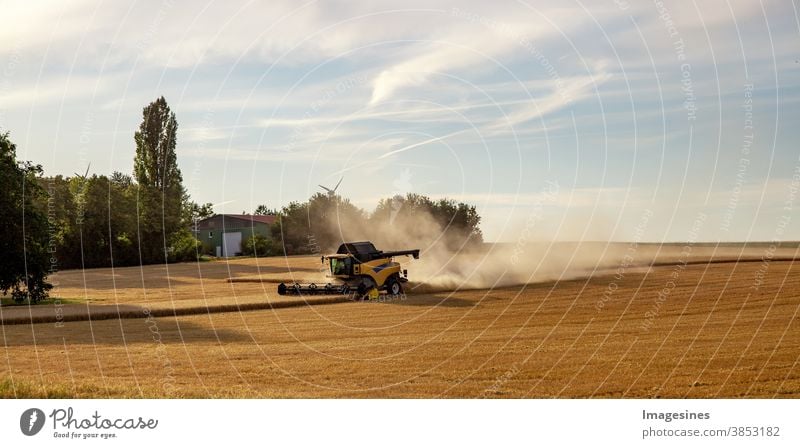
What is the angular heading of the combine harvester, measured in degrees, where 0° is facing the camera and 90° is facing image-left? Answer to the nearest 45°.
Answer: approximately 45°
